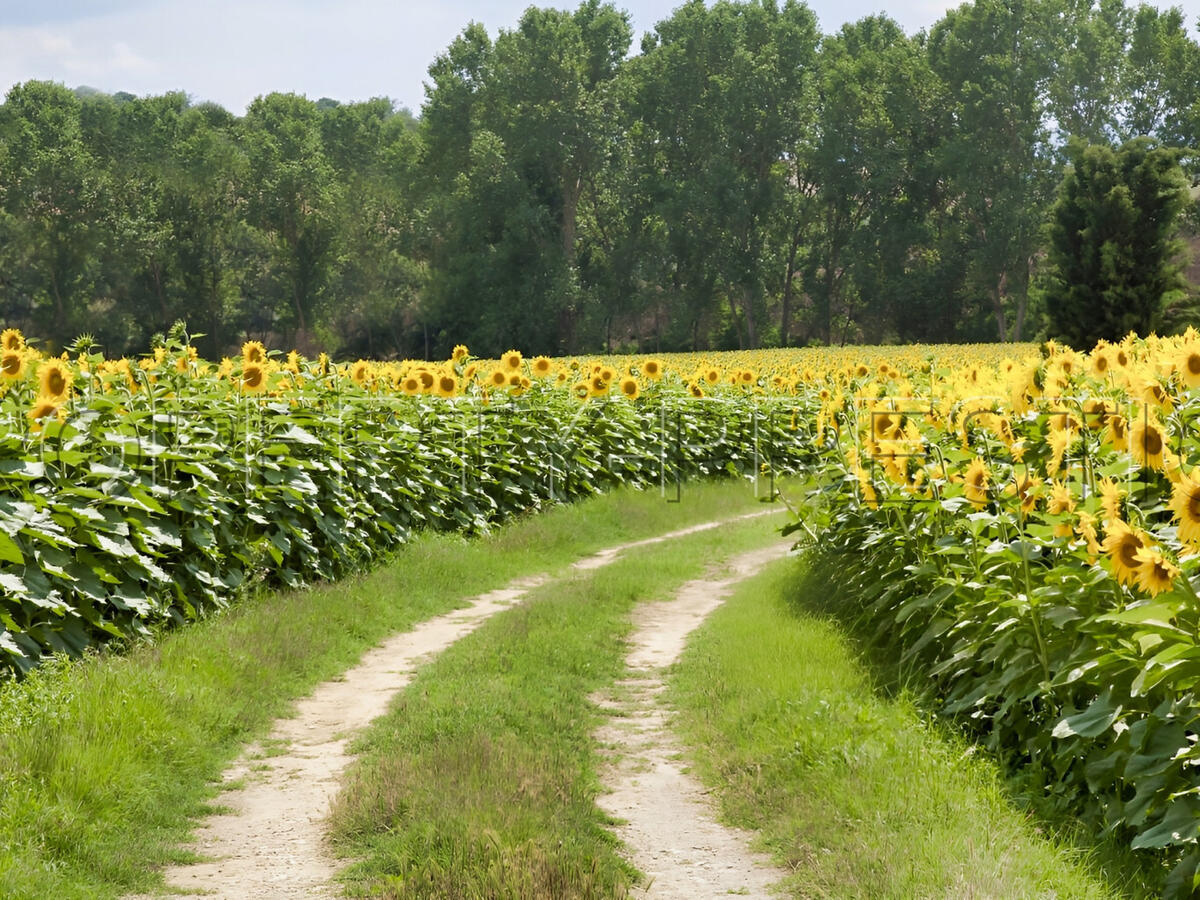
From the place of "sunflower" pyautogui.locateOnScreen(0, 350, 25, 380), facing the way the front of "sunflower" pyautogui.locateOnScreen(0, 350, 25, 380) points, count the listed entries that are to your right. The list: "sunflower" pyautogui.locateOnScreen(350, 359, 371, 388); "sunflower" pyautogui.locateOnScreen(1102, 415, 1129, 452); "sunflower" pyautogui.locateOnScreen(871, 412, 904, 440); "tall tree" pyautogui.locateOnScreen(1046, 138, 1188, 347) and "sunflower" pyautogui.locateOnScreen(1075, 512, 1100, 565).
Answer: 0

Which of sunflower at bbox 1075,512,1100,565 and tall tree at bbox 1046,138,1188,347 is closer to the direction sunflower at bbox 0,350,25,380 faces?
the sunflower

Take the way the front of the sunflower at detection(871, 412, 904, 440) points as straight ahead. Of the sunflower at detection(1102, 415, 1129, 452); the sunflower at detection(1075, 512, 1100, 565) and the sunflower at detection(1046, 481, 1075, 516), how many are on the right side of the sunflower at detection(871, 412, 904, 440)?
0

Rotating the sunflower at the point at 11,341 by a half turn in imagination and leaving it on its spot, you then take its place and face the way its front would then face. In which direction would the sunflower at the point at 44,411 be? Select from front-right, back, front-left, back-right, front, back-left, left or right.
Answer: back

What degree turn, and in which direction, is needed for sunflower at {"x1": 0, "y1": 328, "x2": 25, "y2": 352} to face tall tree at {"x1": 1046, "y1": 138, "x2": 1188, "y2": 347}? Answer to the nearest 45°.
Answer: approximately 135° to its left

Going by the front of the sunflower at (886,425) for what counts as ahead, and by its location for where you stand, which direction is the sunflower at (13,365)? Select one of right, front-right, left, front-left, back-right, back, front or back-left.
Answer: front-right

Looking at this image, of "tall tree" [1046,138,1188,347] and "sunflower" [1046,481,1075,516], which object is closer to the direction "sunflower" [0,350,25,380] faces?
the sunflower

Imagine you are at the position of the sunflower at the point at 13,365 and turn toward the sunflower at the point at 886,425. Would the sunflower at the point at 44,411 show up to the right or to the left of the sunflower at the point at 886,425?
right

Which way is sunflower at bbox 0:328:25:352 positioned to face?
toward the camera

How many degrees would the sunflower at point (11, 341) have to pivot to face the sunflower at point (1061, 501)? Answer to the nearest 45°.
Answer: approximately 45° to its left

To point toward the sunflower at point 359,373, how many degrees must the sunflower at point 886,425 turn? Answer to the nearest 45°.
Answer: approximately 90° to its right

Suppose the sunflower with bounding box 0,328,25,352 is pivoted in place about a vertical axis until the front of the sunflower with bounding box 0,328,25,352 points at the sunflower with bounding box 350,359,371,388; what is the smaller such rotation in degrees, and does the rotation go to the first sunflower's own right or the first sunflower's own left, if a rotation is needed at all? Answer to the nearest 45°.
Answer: approximately 135° to the first sunflower's own left

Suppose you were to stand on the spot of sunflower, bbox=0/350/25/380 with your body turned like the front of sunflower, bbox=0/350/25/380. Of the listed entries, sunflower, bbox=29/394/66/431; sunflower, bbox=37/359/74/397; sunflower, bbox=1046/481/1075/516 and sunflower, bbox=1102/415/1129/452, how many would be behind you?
0

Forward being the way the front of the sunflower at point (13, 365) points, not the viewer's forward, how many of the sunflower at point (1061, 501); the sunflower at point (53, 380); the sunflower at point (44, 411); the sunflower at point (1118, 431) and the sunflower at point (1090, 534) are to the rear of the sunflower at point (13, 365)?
0

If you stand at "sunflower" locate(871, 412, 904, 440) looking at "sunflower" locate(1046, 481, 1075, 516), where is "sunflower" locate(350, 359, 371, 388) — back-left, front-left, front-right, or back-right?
back-right

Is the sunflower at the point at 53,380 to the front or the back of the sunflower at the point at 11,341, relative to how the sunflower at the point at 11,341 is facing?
to the front

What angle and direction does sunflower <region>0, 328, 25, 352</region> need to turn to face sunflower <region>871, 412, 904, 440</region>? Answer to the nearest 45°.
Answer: approximately 45° to its left
